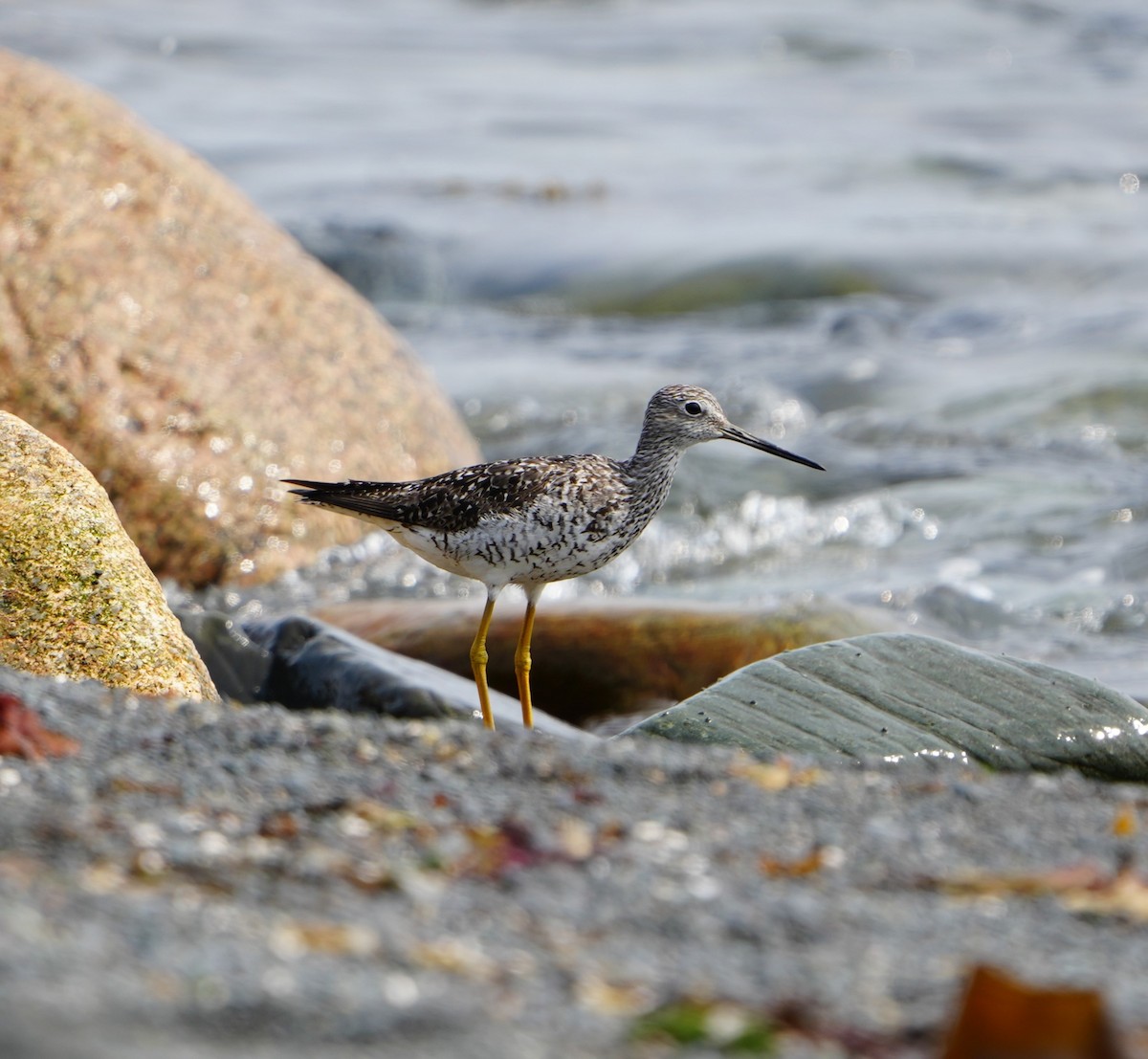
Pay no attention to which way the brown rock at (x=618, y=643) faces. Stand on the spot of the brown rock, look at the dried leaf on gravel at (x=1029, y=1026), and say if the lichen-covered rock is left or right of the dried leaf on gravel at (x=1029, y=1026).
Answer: right

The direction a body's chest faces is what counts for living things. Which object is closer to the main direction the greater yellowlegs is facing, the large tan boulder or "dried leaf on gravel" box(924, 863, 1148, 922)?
the dried leaf on gravel

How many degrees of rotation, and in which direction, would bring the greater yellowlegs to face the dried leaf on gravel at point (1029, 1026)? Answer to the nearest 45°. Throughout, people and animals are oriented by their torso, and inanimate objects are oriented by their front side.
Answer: approximately 90° to its right

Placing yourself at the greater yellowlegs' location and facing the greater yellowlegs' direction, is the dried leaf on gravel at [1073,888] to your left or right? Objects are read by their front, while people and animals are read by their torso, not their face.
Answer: on your right

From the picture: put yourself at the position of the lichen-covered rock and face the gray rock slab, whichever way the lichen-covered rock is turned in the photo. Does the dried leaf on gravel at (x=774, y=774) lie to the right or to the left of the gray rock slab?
right

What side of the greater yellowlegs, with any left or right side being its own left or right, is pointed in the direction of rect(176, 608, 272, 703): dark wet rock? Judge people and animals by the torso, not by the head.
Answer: back

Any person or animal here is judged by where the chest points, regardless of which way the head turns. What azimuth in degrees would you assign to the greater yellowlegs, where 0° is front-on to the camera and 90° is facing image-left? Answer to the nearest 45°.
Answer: approximately 270°

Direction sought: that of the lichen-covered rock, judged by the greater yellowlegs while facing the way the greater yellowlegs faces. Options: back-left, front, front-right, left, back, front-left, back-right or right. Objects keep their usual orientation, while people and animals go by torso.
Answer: back-right
